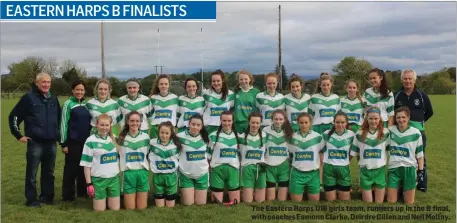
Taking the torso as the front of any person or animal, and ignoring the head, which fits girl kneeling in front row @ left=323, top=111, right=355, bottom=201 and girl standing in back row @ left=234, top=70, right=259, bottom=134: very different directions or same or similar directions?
same or similar directions

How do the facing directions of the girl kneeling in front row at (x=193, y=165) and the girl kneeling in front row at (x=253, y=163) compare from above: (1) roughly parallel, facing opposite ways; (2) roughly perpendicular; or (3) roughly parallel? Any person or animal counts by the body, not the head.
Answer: roughly parallel

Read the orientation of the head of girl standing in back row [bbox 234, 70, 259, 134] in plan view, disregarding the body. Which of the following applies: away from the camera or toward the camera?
toward the camera

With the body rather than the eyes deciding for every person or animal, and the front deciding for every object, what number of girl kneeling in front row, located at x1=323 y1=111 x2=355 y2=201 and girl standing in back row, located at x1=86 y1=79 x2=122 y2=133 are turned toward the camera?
2

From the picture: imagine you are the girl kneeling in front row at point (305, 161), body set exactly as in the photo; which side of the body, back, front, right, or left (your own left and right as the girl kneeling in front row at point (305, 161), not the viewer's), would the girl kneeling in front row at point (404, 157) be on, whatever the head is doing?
left

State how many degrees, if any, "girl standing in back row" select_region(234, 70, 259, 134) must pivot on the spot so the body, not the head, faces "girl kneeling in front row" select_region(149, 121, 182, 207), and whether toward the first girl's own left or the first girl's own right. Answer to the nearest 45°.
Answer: approximately 45° to the first girl's own right

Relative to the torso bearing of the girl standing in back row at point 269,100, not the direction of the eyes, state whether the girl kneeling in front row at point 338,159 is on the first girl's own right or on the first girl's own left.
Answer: on the first girl's own left

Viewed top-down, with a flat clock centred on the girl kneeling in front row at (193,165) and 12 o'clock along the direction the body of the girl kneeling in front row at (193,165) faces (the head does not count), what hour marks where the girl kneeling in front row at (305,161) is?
the girl kneeling in front row at (305,161) is roughly at 9 o'clock from the girl kneeling in front row at (193,165).

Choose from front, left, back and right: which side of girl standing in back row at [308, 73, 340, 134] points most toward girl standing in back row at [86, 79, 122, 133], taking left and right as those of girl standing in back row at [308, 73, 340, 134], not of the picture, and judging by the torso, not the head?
right

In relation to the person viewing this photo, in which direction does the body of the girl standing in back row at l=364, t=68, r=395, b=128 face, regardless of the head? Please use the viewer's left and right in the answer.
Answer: facing the viewer and to the left of the viewer

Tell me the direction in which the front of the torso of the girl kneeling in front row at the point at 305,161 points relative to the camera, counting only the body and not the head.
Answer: toward the camera

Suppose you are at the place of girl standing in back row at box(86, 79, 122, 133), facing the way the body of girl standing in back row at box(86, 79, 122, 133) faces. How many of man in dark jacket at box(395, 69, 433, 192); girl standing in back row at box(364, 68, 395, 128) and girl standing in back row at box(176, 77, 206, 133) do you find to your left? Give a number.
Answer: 3

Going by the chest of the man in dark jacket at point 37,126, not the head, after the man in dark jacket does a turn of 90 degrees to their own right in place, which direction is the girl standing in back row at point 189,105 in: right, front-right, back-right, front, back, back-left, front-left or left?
back-left

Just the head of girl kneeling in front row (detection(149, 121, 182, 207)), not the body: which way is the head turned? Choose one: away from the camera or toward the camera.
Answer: toward the camera

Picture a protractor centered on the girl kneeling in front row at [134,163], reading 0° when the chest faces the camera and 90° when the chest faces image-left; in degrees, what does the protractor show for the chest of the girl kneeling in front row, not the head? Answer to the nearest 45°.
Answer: approximately 0°

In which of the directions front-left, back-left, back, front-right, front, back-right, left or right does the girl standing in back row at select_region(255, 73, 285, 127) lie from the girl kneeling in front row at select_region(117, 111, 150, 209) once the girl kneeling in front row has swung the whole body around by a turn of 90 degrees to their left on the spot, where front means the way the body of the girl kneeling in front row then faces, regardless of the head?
front

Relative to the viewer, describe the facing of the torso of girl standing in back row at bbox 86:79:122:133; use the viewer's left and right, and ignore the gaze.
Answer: facing the viewer

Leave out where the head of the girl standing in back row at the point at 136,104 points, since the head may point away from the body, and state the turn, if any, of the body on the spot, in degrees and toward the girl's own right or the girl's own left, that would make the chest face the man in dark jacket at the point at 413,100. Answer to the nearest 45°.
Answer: approximately 90° to the girl's own left
